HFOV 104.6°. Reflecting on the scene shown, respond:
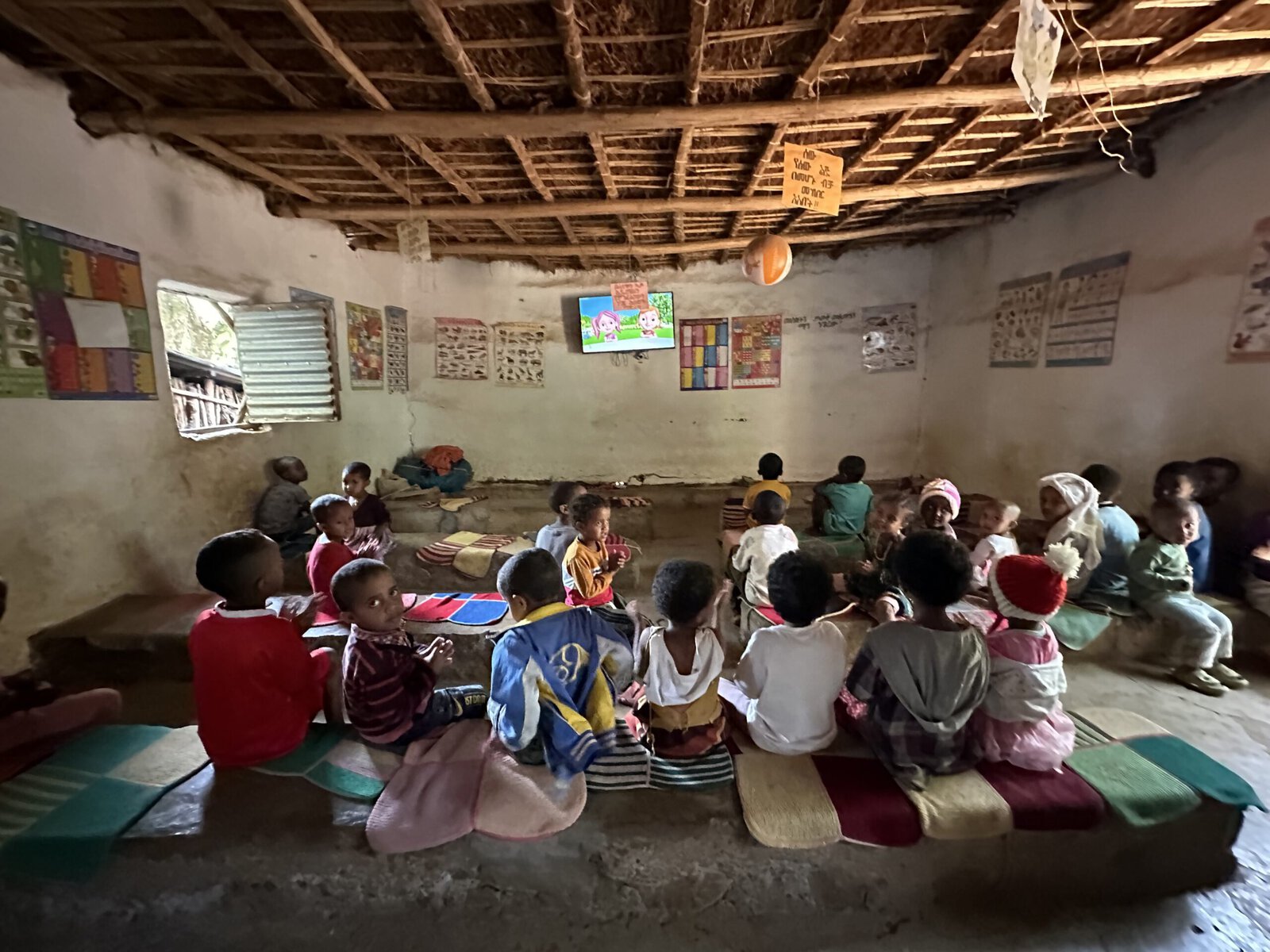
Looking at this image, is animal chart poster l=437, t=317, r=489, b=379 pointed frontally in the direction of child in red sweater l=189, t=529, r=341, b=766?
yes

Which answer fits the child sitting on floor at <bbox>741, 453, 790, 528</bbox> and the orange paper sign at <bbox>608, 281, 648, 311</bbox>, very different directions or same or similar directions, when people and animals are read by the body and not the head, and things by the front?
very different directions

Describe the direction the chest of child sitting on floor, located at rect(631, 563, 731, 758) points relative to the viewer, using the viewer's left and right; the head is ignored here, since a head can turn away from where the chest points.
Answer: facing away from the viewer

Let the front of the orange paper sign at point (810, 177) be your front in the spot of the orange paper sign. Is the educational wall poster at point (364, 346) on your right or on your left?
on your right

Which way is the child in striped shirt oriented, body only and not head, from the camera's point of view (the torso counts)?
to the viewer's right

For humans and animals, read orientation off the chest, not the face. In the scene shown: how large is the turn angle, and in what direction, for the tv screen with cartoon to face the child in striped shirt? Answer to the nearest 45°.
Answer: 0° — it already faces them

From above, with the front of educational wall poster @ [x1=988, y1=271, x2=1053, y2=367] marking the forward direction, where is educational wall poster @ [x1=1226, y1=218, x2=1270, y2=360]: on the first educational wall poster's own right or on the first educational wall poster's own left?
on the first educational wall poster's own left

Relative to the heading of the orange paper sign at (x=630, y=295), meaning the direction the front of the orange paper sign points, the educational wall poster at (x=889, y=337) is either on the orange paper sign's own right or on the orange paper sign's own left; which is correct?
on the orange paper sign's own left

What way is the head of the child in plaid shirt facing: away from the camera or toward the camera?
away from the camera
